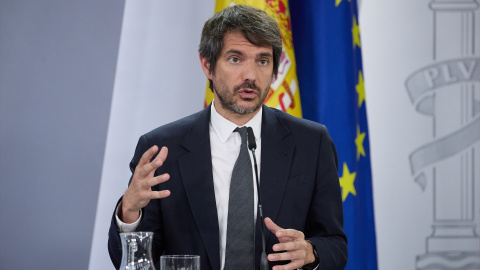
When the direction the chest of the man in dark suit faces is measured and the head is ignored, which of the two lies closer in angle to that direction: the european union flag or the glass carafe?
the glass carafe

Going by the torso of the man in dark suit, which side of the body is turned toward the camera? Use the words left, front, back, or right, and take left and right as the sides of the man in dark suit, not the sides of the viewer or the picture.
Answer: front

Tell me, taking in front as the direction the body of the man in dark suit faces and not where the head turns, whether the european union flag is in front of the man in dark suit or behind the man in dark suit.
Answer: behind

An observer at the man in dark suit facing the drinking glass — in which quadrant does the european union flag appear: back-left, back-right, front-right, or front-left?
back-left

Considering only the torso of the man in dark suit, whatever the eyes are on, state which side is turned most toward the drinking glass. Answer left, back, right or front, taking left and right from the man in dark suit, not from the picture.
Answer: front
